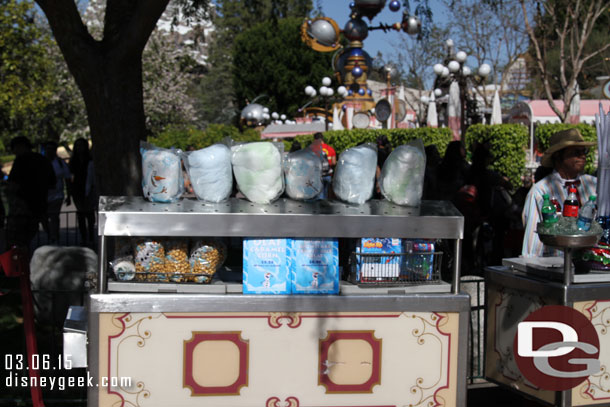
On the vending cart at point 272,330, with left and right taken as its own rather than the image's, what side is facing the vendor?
left

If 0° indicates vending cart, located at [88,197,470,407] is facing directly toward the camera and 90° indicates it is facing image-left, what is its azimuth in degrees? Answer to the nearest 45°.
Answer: approximately 0°

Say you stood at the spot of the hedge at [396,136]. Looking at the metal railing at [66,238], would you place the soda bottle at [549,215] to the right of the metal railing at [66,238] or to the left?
left

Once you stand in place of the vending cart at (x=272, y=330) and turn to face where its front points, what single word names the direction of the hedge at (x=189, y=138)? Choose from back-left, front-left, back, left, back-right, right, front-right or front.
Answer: back
